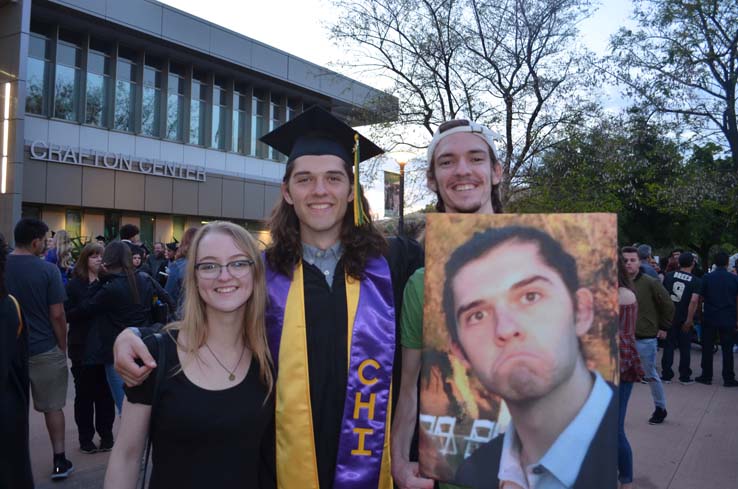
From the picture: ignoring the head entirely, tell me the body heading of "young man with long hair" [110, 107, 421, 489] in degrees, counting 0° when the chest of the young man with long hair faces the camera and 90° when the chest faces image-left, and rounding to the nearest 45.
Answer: approximately 0°

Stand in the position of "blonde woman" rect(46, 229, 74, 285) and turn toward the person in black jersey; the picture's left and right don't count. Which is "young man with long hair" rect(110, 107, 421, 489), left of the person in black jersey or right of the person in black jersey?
right

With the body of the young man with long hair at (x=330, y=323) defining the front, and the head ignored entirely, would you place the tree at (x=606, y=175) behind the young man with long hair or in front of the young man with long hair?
behind

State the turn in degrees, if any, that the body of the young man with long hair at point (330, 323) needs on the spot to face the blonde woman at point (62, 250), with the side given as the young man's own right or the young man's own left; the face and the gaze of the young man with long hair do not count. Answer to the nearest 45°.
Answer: approximately 135° to the young man's own right

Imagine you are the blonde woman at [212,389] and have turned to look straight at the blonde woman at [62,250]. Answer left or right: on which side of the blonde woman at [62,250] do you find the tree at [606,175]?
right

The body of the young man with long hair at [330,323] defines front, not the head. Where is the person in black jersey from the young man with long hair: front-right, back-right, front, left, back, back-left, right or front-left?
back-left
